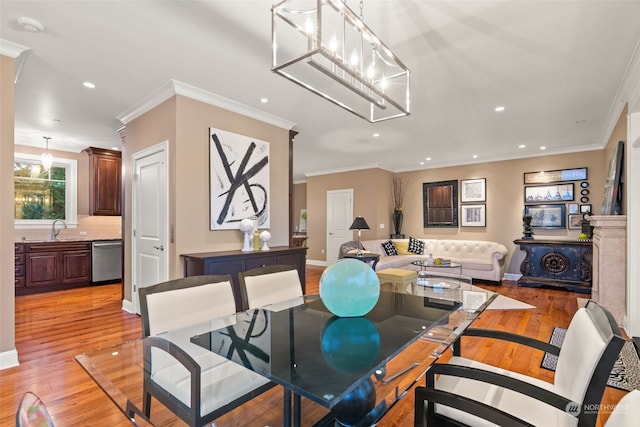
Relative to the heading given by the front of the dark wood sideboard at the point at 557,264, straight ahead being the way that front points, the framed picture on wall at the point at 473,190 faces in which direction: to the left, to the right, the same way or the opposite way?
the same way

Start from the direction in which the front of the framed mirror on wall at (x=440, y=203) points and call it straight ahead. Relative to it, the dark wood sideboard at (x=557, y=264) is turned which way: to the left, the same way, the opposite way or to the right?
the same way

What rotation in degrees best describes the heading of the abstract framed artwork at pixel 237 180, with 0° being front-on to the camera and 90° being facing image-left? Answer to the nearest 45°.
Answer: approximately 315°

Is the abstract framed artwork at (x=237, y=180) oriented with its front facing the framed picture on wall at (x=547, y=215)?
no

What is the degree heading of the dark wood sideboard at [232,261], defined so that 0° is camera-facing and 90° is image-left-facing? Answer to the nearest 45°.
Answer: approximately 315°

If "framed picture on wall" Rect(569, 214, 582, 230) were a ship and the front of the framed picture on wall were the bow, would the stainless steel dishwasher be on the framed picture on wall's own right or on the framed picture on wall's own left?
on the framed picture on wall's own right

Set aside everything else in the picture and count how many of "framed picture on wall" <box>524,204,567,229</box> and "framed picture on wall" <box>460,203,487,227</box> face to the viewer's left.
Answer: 0

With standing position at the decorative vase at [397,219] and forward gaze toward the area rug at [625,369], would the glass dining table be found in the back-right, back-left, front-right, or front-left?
front-right

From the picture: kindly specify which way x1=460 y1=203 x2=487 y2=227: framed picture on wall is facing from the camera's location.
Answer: facing the viewer

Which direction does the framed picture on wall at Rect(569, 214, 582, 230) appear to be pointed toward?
toward the camera

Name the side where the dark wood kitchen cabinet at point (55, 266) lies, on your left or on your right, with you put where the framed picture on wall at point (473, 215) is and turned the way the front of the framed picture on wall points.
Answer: on your right

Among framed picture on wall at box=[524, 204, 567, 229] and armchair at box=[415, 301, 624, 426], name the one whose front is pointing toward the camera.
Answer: the framed picture on wall

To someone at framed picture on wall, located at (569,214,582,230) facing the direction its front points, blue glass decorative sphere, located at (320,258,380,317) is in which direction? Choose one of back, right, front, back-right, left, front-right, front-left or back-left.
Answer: front

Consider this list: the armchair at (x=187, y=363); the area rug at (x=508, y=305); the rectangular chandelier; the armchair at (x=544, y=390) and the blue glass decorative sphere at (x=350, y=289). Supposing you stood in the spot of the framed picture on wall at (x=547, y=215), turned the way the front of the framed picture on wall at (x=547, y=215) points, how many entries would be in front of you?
5

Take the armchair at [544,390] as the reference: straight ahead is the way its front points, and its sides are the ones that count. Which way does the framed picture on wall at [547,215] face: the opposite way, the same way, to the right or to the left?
to the left

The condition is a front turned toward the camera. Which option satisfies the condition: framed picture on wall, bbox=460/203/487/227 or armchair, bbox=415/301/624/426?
the framed picture on wall
